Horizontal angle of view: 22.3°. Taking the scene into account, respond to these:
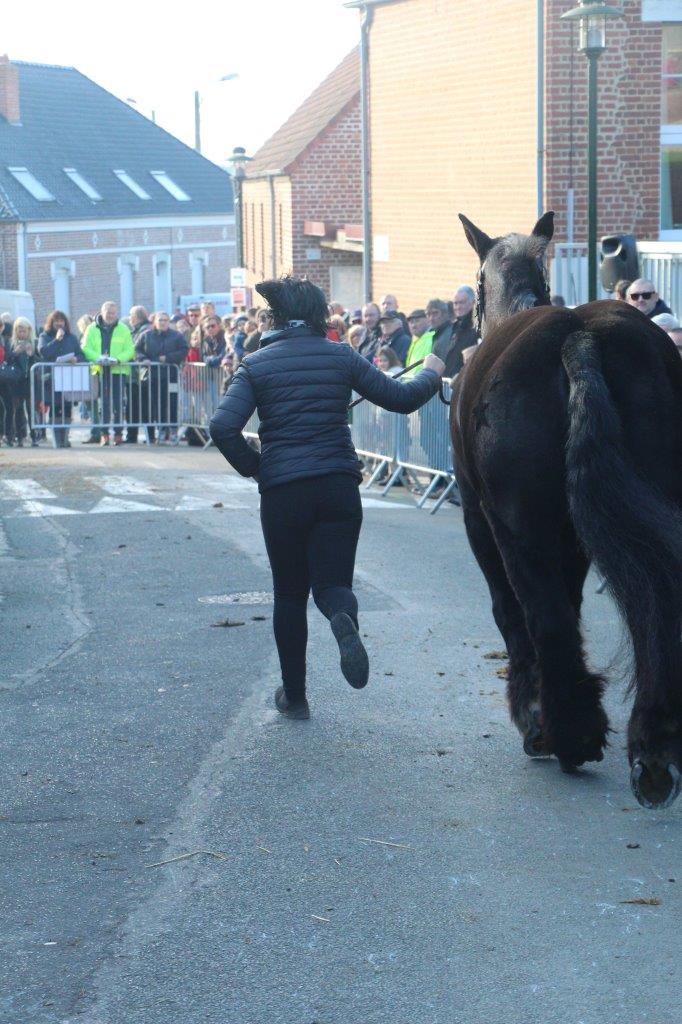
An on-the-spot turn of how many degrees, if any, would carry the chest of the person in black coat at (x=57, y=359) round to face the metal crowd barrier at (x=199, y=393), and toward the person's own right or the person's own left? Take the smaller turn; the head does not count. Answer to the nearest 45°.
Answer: approximately 45° to the person's own left

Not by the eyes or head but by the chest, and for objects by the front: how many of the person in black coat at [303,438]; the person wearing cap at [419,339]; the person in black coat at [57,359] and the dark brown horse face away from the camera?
2

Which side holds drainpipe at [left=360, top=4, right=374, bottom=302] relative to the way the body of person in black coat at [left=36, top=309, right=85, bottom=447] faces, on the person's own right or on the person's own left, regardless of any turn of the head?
on the person's own left

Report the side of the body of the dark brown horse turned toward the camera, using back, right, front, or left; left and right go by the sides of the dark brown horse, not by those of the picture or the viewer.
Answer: back

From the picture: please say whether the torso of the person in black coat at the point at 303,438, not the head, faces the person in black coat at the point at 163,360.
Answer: yes

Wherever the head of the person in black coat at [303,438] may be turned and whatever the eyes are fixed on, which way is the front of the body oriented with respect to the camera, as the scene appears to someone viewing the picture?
away from the camera

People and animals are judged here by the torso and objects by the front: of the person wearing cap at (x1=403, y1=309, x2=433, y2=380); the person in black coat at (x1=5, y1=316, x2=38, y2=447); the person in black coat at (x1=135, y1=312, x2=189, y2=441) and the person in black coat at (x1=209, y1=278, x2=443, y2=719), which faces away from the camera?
the person in black coat at (x1=209, y1=278, x2=443, y2=719)

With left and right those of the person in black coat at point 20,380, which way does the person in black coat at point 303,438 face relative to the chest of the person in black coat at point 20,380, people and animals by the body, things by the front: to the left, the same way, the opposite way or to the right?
the opposite way

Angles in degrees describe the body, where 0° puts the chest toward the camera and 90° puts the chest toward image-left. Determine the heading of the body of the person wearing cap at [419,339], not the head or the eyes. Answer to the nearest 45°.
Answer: approximately 45°

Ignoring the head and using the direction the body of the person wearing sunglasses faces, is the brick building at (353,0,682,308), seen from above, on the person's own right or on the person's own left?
on the person's own right

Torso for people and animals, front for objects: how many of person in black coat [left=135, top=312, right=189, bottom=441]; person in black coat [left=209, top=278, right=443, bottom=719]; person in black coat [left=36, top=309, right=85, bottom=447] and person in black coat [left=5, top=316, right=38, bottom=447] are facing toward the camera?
3

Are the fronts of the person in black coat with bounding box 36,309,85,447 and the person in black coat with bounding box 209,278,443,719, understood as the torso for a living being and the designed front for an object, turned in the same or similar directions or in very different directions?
very different directions
